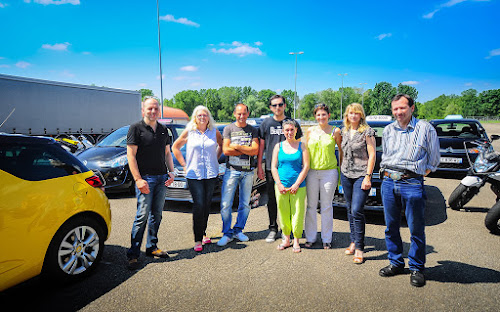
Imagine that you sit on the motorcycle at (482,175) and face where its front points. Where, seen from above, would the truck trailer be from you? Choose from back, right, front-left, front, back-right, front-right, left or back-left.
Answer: front-right

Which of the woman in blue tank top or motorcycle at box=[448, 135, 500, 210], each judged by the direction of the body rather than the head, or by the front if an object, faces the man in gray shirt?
the motorcycle

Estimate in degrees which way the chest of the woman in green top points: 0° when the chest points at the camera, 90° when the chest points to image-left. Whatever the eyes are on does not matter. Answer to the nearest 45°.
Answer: approximately 0°

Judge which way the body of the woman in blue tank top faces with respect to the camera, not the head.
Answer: toward the camera

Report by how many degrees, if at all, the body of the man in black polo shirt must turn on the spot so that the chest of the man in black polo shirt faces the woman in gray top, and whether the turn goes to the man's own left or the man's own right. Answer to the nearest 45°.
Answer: approximately 45° to the man's own left

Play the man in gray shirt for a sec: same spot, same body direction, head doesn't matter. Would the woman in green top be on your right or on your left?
on your left

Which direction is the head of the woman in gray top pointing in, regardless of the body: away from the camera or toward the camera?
toward the camera

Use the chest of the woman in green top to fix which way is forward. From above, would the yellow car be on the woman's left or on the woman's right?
on the woman's right

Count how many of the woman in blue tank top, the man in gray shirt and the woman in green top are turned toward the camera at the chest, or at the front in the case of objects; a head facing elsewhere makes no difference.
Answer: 3

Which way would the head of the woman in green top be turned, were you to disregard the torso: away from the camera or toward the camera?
toward the camera

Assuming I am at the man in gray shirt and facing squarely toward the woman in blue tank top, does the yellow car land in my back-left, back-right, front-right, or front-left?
back-right

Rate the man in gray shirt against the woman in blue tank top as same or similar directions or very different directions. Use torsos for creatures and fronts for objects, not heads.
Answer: same or similar directions

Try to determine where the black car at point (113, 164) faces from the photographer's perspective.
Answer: facing the viewer and to the left of the viewer

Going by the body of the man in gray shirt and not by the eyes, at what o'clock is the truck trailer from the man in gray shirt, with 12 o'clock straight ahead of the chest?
The truck trailer is roughly at 5 o'clock from the man in gray shirt.

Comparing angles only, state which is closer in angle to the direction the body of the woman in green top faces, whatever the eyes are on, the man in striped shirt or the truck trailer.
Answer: the man in striped shirt

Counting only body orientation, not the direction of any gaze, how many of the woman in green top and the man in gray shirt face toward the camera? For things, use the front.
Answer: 2

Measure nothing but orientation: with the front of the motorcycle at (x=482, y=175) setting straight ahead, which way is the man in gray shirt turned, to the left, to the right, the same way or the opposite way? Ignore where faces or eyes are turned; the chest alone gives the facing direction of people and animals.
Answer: to the left
